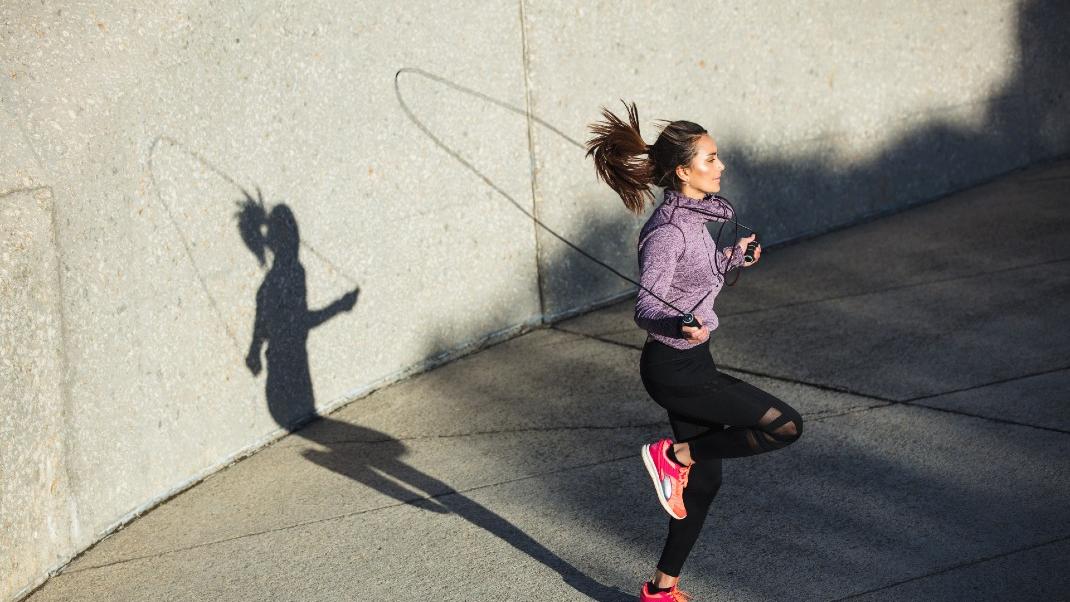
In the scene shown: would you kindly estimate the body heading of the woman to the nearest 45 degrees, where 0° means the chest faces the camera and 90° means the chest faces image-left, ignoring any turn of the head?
approximately 270°

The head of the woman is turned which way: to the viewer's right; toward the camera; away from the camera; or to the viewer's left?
to the viewer's right
